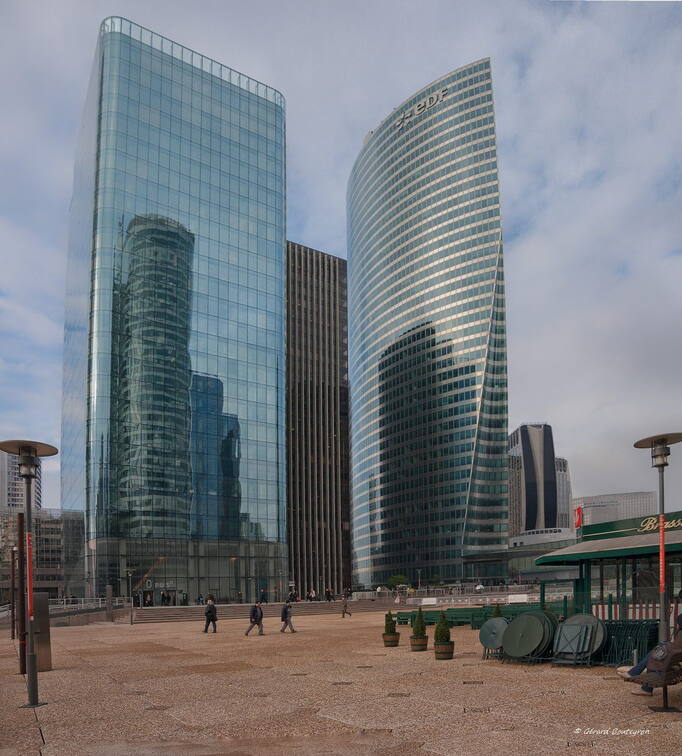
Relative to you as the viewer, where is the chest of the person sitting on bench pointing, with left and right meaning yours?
facing to the left of the viewer

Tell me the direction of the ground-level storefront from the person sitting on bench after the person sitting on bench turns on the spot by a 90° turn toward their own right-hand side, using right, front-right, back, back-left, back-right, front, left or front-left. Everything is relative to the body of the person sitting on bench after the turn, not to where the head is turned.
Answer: front

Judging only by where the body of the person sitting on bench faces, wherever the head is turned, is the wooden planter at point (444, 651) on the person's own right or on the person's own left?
on the person's own right
